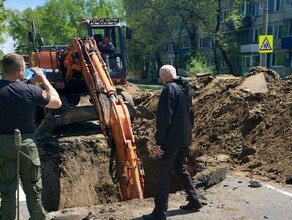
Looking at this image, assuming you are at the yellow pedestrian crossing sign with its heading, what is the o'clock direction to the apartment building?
The apartment building is roughly at 6 o'clock from the yellow pedestrian crossing sign.

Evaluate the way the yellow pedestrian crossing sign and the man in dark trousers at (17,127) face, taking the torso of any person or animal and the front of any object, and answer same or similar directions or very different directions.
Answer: very different directions

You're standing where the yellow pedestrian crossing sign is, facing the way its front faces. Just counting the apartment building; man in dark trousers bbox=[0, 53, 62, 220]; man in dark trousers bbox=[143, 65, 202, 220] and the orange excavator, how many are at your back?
1

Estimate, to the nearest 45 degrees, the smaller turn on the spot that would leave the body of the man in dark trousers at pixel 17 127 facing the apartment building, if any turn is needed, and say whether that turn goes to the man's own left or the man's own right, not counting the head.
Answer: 0° — they already face it

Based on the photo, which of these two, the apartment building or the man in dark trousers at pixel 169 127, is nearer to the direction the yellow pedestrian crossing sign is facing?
the man in dark trousers

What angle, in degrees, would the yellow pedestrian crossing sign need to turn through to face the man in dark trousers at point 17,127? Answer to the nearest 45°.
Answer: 0° — it already faces them

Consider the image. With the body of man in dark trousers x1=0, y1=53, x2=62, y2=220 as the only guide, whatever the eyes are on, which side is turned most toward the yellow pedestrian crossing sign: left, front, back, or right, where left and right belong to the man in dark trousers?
front

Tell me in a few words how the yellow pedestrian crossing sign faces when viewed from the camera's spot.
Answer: facing the viewer

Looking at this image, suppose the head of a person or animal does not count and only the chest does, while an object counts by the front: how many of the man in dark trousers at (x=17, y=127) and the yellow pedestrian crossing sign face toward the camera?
1

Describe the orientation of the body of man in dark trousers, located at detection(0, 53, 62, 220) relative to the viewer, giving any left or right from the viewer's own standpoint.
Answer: facing away from the viewer and to the right of the viewer

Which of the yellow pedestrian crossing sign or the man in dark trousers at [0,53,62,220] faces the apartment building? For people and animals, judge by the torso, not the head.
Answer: the man in dark trousers

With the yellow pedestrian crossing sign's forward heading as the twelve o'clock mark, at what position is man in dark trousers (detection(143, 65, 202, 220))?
The man in dark trousers is roughly at 12 o'clock from the yellow pedestrian crossing sign.

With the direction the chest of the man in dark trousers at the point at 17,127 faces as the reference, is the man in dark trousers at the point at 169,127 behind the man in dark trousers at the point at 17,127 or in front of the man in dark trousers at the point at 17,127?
in front
